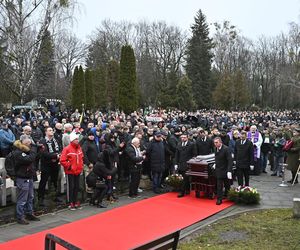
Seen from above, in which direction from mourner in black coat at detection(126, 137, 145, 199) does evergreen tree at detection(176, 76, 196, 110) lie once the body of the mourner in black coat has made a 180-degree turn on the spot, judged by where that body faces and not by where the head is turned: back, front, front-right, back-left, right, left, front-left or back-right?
front-right

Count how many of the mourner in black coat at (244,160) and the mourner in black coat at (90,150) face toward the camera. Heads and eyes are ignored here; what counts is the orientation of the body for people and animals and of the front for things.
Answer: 2

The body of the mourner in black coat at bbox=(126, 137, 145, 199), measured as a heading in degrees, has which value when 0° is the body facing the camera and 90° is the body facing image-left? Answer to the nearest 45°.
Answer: approximately 315°

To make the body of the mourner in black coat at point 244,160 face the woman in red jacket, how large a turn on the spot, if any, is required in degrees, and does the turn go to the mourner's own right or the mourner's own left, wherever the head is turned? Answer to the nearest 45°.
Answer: approximately 45° to the mourner's own right

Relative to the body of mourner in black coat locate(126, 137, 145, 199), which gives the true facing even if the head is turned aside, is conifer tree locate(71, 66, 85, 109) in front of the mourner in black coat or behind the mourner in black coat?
behind

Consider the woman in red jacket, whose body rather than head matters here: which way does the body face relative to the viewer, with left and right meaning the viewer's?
facing the viewer and to the right of the viewer

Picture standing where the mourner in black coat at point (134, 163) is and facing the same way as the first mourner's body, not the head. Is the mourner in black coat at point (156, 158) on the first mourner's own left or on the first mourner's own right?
on the first mourner's own left

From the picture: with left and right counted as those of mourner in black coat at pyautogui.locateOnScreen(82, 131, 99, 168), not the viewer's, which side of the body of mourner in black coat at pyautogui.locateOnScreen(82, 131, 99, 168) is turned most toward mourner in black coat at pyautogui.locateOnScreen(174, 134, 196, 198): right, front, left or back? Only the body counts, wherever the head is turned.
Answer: left

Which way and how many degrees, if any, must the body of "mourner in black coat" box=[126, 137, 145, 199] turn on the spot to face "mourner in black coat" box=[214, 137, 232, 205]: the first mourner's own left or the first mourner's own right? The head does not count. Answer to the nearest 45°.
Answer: approximately 45° to the first mourner's own left

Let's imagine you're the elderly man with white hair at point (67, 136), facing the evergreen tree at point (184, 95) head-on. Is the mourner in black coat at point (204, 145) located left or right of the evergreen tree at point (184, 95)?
right

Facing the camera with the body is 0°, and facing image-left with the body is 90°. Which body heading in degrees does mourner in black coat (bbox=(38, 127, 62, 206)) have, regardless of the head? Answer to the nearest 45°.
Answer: approximately 315°
